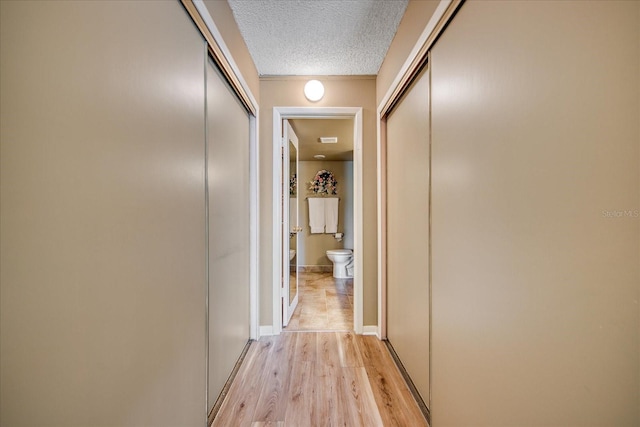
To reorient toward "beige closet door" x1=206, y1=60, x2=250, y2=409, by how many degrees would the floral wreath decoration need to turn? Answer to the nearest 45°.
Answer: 0° — it already faces it

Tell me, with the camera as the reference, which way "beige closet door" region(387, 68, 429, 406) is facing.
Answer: facing to the left of the viewer

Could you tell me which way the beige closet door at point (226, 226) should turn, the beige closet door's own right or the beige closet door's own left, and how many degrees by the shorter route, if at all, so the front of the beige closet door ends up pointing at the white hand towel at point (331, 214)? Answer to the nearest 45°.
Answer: approximately 45° to the beige closet door's own left

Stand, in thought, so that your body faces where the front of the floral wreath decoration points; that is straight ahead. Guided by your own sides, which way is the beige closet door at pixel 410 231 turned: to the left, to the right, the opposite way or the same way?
to the right

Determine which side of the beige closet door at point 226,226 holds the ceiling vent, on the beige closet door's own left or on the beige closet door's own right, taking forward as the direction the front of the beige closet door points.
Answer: on the beige closet door's own left

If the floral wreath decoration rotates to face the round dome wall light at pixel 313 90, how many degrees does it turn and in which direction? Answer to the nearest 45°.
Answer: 0° — it already faces it

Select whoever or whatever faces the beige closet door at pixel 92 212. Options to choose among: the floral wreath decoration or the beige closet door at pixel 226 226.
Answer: the floral wreath decoration

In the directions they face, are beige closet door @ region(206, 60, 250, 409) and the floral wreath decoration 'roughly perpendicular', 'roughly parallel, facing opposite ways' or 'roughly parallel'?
roughly perpendicular

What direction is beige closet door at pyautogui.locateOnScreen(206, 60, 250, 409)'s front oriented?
to the viewer's right
